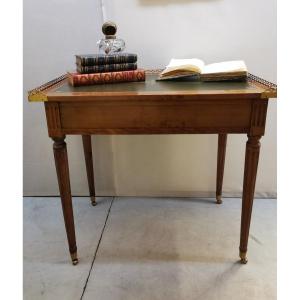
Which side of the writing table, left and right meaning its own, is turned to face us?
front
